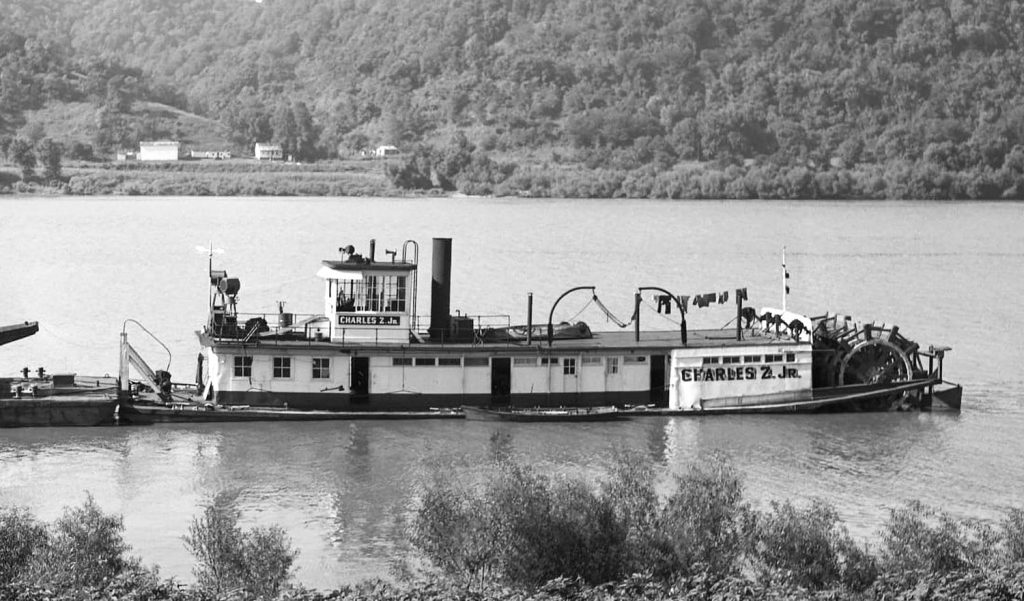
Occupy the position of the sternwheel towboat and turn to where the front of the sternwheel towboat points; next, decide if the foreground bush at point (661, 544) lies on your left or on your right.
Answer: on your left

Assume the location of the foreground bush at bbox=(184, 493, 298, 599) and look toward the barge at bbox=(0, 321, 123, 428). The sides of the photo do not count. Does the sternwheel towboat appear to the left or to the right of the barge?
right

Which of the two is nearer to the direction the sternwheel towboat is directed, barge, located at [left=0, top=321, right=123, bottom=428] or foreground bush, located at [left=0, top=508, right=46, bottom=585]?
the barge

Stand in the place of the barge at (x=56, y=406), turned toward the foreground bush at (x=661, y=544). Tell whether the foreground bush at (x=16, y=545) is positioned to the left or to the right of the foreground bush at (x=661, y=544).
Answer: right

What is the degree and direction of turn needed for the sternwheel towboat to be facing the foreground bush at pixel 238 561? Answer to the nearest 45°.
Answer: approximately 90° to its left

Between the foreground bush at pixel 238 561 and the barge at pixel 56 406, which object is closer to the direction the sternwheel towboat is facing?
the barge

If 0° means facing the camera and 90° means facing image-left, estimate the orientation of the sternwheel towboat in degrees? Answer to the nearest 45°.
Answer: approximately 90°

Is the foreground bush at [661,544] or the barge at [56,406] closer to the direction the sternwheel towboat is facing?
the barge
